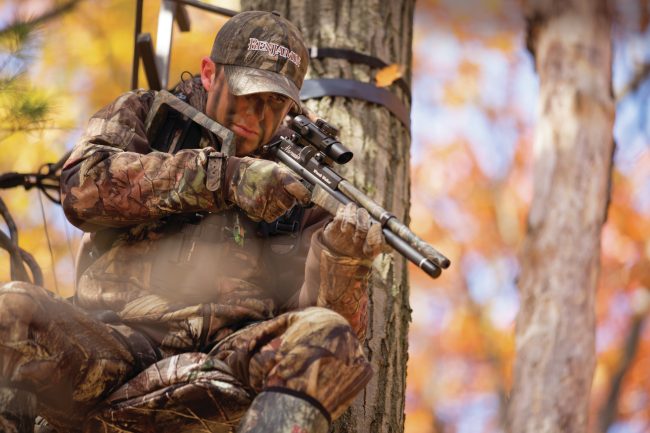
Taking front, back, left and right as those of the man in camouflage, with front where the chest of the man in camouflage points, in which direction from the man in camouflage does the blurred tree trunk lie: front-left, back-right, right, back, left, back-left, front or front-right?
back-left

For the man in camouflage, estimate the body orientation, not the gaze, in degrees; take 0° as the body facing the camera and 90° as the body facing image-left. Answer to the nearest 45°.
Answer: approximately 0°

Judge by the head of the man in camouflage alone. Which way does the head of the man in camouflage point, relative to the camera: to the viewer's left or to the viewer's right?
to the viewer's right
